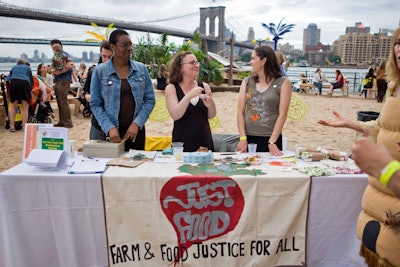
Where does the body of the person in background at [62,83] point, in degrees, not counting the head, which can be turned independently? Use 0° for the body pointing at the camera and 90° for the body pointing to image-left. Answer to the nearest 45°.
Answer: approximately 45°

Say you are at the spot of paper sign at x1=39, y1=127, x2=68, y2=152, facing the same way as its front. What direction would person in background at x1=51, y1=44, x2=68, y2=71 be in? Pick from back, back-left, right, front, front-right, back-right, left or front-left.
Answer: back

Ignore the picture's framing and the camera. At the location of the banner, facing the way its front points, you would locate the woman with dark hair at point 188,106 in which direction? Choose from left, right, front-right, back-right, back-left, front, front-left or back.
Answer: back

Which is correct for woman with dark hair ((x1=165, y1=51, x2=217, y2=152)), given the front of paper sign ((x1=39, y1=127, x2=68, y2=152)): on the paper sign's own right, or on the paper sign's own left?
on the paper sign's own left

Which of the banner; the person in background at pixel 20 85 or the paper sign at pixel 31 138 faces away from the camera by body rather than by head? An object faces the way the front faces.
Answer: the person in background

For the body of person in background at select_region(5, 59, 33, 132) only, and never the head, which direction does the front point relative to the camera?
away from the camera

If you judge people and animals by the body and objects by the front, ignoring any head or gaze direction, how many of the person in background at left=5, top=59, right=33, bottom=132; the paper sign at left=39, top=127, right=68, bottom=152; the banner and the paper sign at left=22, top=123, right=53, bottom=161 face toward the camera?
3

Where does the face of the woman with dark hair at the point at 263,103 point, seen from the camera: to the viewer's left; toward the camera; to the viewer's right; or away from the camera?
to the viewer's left

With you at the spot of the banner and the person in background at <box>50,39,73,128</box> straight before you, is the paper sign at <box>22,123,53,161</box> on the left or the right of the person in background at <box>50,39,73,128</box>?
left

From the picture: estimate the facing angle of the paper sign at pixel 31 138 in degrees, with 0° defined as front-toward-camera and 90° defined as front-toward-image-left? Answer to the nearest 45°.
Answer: approximately 0°

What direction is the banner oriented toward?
toward the camera
